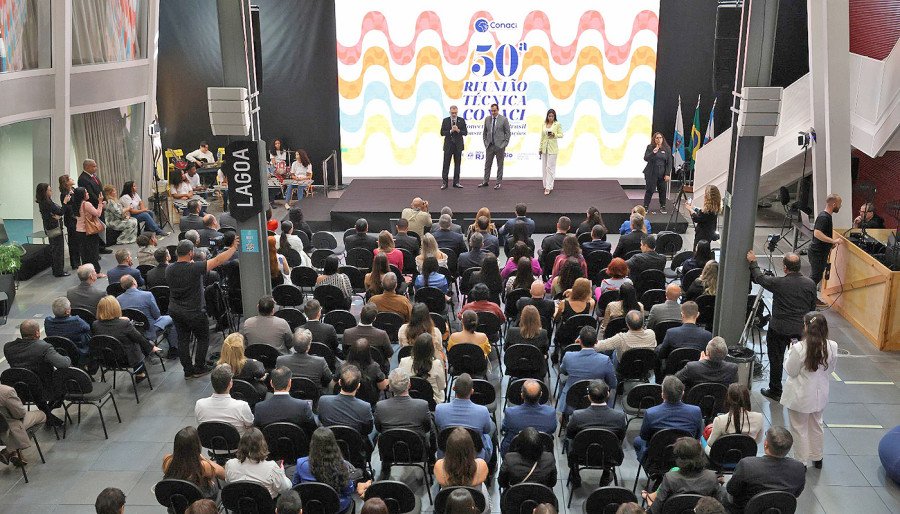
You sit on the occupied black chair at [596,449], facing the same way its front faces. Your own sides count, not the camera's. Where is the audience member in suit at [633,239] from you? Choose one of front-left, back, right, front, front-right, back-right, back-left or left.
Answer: front

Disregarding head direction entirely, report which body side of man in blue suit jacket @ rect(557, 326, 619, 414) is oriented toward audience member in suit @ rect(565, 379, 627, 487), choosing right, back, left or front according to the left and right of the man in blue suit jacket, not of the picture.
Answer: back

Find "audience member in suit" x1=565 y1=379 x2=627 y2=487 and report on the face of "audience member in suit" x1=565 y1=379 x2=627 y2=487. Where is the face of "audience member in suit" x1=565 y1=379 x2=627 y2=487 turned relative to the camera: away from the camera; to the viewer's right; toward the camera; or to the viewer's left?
away from the camera

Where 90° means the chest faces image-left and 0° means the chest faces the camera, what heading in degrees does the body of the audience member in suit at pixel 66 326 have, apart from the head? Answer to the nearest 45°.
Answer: approximately 225°

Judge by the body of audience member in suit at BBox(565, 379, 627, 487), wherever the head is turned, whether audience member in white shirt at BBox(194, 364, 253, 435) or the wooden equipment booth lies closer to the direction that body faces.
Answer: the wooden equipment booth

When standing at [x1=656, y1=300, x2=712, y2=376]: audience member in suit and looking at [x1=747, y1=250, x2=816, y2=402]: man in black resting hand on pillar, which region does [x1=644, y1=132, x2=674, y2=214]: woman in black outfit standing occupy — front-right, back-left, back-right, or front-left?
front-left

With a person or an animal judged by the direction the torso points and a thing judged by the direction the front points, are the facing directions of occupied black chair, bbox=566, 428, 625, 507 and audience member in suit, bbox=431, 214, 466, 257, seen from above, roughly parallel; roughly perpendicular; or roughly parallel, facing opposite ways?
roughly parallel

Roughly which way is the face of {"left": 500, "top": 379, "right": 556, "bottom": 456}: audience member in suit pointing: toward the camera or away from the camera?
away from the camera

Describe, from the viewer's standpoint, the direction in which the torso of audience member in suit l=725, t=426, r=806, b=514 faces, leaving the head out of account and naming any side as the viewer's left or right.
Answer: facing away from the viewer

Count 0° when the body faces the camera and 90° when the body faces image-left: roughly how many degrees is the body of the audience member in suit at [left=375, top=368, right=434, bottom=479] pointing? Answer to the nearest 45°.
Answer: approximately 180°

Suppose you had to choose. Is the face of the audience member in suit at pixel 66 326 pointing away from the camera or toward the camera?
away from the camera

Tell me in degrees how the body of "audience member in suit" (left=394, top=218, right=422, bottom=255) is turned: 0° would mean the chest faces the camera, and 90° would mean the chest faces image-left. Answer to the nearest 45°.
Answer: approximately 180°

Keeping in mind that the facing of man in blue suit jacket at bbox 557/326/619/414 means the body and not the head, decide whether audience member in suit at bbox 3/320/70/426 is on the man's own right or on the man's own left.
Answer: on the man's own left

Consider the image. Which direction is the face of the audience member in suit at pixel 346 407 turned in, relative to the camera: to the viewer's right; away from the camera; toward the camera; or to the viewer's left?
away from the camera

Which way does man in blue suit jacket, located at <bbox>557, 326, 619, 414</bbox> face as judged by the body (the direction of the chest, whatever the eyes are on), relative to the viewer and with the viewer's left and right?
facing away from the viewer

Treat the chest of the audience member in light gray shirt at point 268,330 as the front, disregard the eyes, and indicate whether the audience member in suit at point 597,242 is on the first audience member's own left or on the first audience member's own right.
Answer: on the first audience member's own right

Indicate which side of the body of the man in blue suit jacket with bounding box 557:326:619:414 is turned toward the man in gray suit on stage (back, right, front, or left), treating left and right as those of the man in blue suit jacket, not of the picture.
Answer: front

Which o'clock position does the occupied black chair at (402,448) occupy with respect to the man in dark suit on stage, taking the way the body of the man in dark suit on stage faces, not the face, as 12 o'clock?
The occupied black chair is roughly at 12 o'clock from the man in dark suit on stage.
